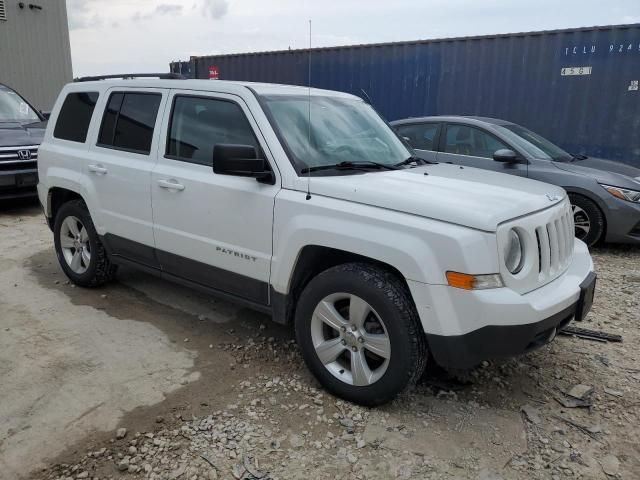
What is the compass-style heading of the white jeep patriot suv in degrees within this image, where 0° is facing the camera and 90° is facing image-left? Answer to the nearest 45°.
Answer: approximately 315°

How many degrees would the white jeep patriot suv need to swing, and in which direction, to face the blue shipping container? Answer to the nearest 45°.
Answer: approximately 90° to its left

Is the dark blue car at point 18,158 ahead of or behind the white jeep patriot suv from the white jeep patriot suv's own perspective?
behind
